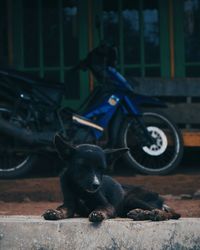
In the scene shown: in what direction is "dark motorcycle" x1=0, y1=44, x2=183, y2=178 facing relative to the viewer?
to the viewer's right

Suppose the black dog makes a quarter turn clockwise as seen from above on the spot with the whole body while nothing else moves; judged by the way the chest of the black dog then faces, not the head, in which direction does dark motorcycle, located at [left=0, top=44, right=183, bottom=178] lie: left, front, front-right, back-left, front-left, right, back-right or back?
front-right

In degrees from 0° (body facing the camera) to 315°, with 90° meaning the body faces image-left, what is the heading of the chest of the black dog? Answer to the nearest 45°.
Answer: approximately 45°
